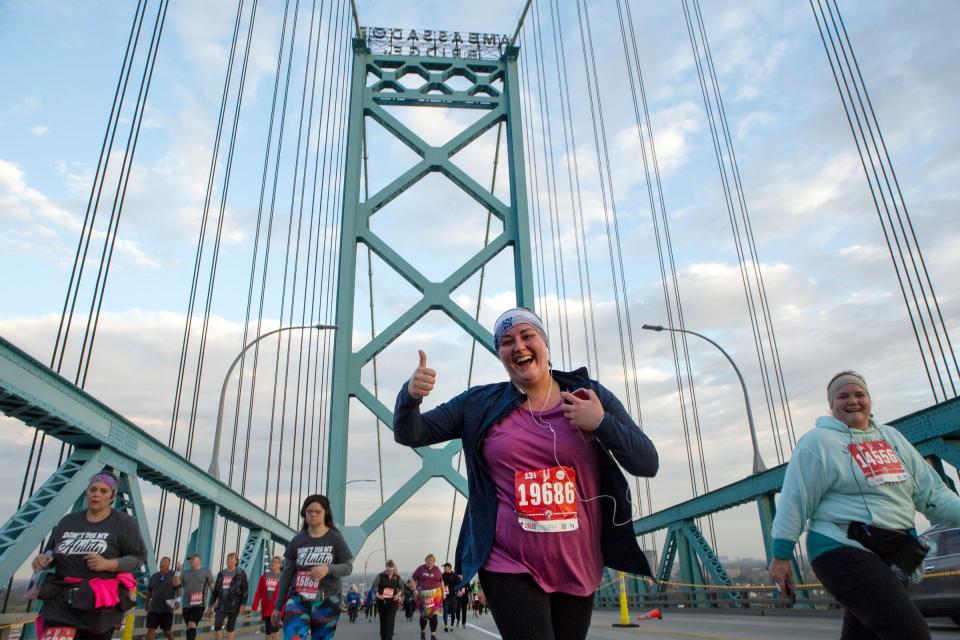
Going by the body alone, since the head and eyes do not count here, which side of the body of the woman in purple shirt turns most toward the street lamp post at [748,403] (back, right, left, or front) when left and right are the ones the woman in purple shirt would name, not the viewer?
back

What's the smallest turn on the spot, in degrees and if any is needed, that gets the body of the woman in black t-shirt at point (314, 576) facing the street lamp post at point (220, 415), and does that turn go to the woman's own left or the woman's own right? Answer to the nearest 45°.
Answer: approximately 180°

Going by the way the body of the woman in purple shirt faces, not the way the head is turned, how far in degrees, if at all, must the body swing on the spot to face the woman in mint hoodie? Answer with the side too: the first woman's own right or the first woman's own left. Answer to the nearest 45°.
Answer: approximately 135° to the first woman's own left

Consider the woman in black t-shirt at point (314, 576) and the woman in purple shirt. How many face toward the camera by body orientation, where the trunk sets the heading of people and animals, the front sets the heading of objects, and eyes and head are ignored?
2

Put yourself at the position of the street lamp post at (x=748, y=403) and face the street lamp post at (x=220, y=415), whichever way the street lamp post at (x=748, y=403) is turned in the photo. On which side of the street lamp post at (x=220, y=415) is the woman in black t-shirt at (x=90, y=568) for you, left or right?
left

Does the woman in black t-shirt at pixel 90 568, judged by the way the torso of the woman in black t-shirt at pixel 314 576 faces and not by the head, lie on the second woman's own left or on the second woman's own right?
on the second woman's own right

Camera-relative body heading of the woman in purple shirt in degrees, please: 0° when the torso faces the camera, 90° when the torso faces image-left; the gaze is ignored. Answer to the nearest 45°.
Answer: approximately 0°

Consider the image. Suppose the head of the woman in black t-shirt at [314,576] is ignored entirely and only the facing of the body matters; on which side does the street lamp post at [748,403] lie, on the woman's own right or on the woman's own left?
on the woman's own left
